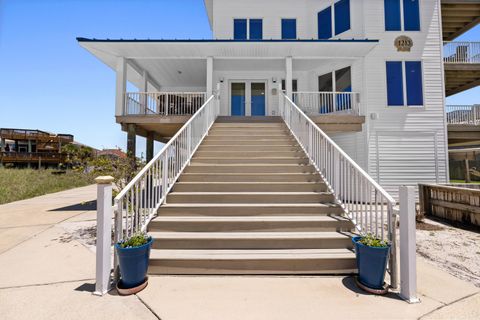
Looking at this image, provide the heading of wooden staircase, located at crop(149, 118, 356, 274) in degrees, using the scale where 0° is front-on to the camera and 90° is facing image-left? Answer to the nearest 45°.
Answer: approximately 0°

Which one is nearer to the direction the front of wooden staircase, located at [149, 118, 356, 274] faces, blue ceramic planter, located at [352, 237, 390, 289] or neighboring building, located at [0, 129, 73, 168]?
the blue ceramic planter

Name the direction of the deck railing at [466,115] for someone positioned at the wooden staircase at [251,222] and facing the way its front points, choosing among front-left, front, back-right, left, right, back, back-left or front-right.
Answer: back-left

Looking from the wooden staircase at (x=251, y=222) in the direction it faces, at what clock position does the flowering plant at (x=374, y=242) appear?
The flowering plant is roughly at 10 o'clock from the wooden staircase.

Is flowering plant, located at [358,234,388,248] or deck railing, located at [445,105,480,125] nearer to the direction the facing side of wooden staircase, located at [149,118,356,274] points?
the flowering plant

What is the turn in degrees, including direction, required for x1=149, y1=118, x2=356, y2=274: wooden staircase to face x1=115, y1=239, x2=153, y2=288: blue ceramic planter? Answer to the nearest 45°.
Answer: approximately 45° to its right

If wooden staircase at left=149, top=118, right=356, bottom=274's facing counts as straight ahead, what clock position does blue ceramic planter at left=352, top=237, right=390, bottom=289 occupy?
The blue ceramic planter is roughly at 10 o'clock from the wooden staircase.

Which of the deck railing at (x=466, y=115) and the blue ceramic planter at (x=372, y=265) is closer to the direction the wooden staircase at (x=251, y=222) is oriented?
the blue ceramic planter

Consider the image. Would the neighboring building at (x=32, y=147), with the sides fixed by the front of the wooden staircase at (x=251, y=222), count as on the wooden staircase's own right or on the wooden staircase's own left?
on the wooden staircase's own right
